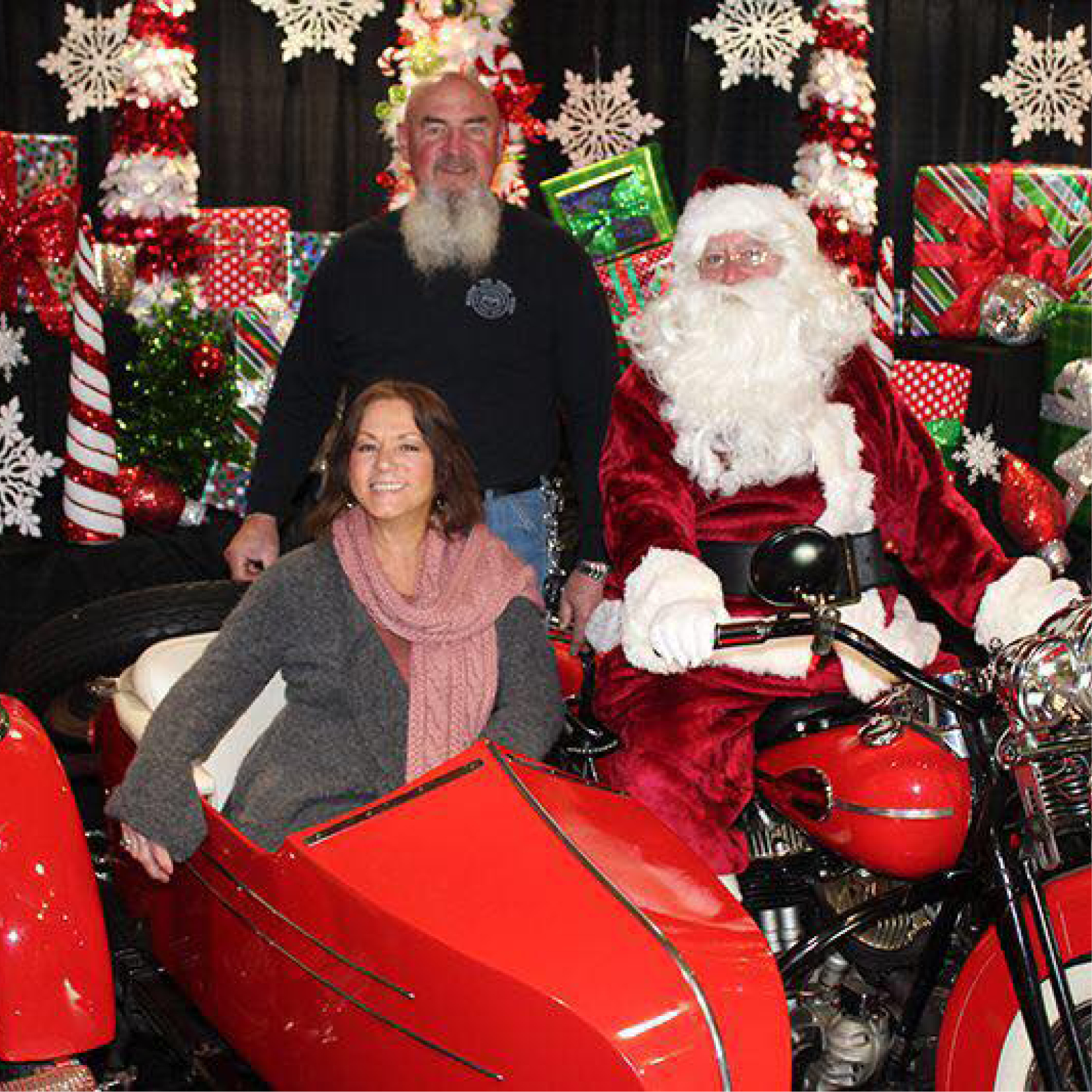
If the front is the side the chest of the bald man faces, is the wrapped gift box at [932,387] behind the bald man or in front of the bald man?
behind

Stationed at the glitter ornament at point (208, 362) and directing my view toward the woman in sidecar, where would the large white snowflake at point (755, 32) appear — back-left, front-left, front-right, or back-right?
back-left

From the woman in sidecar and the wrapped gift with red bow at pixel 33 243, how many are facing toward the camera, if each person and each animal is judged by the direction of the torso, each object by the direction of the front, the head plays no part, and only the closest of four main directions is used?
2

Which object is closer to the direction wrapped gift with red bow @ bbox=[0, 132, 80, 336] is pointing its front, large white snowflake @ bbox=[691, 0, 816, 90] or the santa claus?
the santa claus

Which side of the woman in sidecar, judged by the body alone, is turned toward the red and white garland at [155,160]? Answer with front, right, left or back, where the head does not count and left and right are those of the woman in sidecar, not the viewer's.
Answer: back

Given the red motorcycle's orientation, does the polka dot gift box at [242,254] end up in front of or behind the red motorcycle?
behind

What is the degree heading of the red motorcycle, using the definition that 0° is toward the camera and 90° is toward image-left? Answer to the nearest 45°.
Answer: approximately 315°

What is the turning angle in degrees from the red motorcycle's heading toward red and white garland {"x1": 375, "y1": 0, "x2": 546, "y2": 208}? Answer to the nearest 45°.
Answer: approximately 135° to its left
